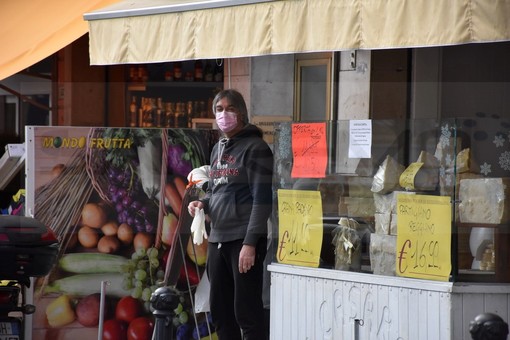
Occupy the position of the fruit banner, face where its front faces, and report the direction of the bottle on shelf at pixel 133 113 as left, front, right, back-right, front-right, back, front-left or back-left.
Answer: back

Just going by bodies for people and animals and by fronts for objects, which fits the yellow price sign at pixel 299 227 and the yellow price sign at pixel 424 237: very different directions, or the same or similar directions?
same or similar directions

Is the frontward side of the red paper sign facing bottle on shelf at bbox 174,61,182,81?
no

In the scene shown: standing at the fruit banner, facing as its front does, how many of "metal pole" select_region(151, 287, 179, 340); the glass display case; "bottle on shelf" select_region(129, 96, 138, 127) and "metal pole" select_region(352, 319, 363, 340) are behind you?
1

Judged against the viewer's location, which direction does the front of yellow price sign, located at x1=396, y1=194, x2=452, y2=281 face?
facing the viewer

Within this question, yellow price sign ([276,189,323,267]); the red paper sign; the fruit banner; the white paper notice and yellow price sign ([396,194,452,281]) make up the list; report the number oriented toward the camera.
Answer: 5

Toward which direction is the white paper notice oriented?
toward the camera

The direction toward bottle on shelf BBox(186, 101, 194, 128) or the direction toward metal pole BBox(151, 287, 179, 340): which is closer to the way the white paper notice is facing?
the metal pole

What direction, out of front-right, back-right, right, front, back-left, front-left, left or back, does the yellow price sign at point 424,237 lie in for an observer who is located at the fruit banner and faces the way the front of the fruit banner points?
front-left

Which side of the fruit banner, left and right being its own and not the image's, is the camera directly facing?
front

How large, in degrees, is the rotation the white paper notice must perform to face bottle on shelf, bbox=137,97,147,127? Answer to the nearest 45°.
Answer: approximately 135° to its right
